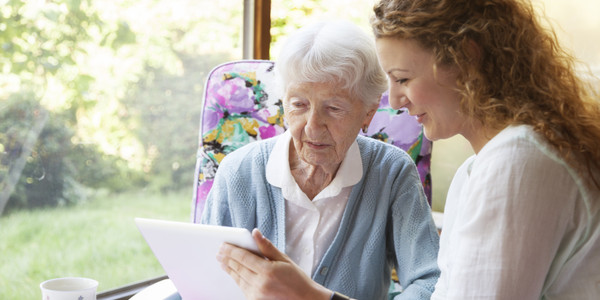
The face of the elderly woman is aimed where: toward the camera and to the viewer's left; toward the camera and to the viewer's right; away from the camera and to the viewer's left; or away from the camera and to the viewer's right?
toward the camera and to the viewer's left

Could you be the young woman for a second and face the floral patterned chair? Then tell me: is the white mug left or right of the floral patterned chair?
left

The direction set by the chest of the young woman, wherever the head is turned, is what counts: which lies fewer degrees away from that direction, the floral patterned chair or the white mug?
the white mug

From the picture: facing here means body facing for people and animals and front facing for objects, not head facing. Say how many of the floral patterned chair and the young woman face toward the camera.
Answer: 1

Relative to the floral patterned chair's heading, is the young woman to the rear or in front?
in front

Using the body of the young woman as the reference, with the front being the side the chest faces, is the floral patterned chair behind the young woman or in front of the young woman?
in front

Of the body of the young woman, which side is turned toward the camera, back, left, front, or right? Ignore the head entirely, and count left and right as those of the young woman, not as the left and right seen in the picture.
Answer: left

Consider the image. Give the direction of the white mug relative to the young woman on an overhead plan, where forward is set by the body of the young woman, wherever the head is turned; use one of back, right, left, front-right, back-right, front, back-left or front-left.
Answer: front

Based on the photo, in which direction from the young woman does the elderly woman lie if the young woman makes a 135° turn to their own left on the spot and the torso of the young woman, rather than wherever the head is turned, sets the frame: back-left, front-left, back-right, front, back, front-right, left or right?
back

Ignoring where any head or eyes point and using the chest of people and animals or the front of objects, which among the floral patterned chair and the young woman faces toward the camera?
the floral patterned chair

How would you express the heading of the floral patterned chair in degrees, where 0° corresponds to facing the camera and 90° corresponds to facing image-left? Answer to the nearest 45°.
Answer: approximately 0°

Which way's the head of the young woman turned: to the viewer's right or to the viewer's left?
to the viewer's left

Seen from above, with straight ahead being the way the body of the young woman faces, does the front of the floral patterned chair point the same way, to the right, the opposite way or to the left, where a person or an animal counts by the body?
to the left
